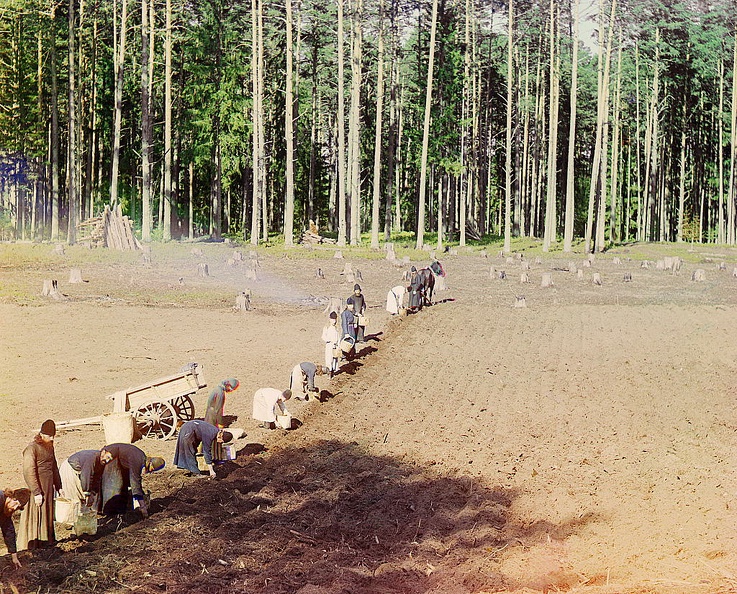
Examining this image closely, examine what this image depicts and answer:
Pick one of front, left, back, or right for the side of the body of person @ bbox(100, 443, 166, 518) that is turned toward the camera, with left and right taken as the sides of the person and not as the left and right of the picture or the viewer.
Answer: right

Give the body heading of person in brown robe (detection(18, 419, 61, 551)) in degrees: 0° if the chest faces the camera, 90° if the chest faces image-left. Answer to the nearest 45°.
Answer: approximately 315°

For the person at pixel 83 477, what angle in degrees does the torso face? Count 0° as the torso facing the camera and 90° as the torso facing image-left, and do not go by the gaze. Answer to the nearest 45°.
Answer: approximately 270°

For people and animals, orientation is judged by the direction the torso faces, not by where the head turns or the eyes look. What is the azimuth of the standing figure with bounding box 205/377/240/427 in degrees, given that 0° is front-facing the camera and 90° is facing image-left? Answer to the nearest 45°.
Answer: approximately 270°

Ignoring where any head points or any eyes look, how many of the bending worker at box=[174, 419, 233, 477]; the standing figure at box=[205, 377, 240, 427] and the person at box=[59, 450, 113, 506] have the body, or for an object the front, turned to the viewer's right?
3

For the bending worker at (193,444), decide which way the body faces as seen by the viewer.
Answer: to the viewer's right

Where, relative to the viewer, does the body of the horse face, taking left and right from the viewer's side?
facing away from the viewer and to the right of the viewer

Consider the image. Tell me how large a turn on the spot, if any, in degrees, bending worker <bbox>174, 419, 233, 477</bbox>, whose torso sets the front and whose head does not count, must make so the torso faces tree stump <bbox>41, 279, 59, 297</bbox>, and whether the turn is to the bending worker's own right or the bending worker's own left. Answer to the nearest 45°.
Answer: approximately 90° to the bending worker's own left

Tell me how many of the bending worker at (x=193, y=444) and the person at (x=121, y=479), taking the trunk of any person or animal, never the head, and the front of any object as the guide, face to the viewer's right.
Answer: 2
